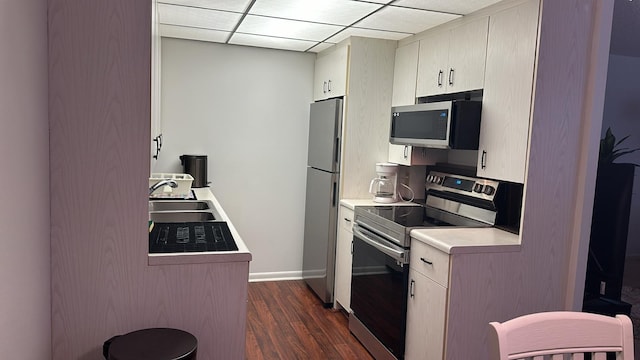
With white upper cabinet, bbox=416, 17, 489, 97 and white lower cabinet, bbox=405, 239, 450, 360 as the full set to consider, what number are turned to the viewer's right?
0

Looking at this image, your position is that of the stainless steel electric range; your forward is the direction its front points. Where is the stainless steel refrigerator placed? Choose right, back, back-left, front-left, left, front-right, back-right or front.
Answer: right

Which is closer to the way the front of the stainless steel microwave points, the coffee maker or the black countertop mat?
the black countertop mat

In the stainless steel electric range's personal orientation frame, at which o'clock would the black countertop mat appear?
The black countertop mat is roughly at 12 o'clock from the stainless steel electric range.

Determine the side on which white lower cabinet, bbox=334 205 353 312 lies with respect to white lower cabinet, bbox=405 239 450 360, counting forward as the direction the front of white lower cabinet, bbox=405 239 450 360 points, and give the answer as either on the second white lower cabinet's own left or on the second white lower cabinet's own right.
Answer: on the second white lower cabinet's own right

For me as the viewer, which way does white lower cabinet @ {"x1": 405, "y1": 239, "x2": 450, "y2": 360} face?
facing the viewer and to the left of the viewer

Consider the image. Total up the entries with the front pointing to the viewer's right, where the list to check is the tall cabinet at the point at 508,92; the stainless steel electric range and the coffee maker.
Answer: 0

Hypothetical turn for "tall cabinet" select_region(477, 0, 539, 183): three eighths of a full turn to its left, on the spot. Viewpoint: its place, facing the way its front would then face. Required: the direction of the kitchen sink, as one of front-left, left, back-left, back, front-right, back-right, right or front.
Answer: back

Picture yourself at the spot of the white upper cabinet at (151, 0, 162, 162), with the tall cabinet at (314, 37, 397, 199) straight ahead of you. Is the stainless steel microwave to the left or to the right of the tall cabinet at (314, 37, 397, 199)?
right

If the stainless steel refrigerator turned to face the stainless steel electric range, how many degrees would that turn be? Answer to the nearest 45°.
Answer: approximately 90° to its left

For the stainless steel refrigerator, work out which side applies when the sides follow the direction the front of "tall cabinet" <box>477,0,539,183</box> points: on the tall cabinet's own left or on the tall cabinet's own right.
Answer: on the tall cabinet's own right

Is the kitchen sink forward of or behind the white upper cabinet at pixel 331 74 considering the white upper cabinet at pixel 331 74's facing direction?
forward

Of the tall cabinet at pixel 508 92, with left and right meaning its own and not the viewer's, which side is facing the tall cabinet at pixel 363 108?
right
